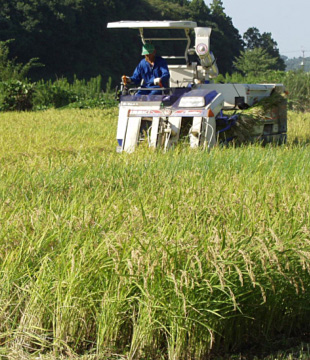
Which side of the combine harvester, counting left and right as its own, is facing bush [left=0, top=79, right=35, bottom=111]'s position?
right

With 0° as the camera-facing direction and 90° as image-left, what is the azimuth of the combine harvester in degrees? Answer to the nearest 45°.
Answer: approximately 45°
